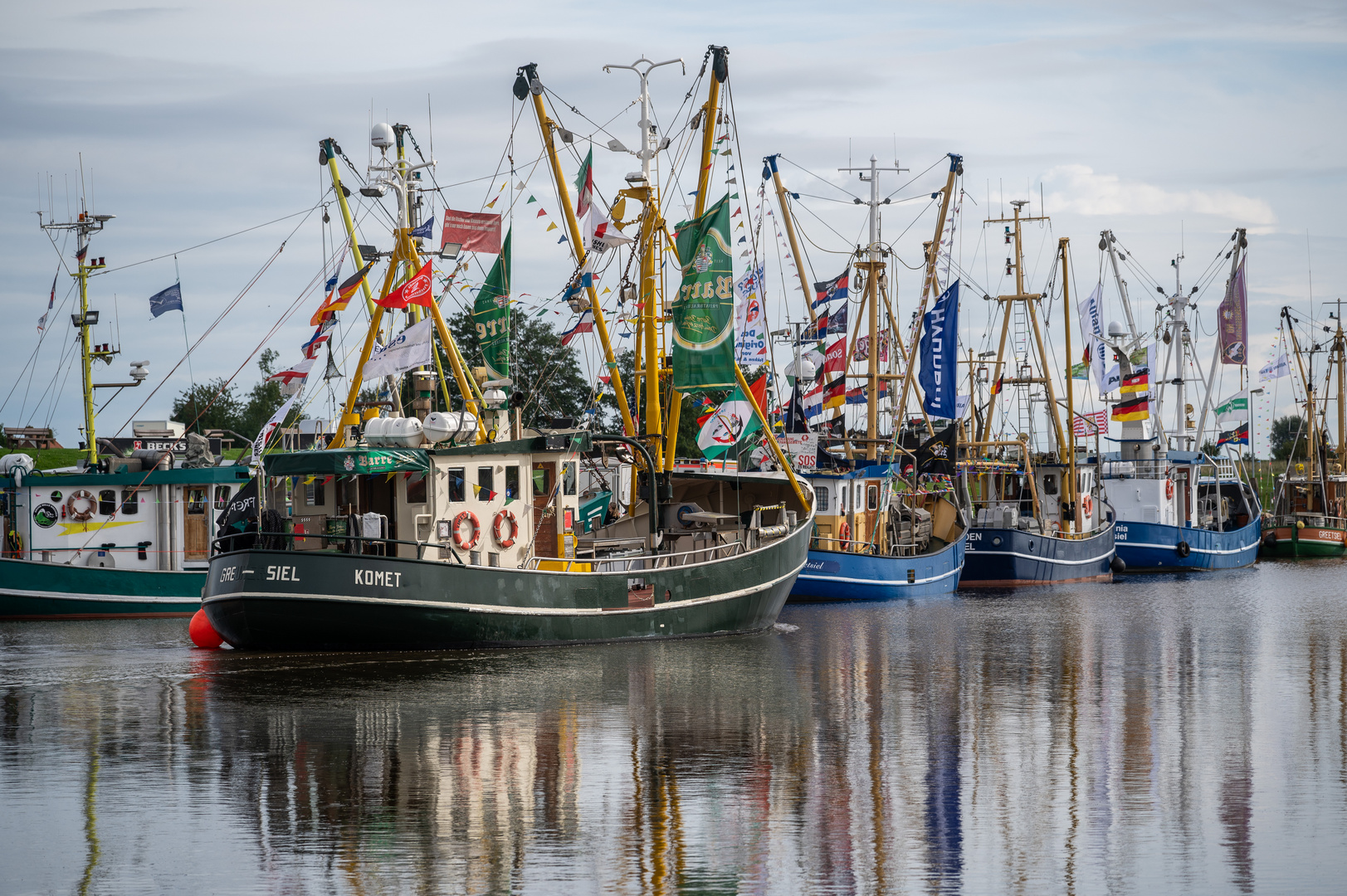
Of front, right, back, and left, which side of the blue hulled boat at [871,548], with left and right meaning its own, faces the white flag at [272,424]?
back

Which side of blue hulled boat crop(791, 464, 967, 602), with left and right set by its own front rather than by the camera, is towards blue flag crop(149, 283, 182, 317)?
back

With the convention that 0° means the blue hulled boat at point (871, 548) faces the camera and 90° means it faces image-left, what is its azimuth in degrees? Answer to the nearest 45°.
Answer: approximately 225°

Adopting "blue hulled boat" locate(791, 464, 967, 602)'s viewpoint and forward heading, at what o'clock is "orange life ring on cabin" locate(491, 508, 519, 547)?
The orange life ring on cabin is roughly at 5 o'clock from the blue hulled boat.

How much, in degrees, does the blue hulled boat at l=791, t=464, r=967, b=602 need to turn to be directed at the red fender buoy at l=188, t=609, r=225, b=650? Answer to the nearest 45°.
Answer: approximately 180°

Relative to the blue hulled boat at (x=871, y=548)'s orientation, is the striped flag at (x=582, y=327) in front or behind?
behind
